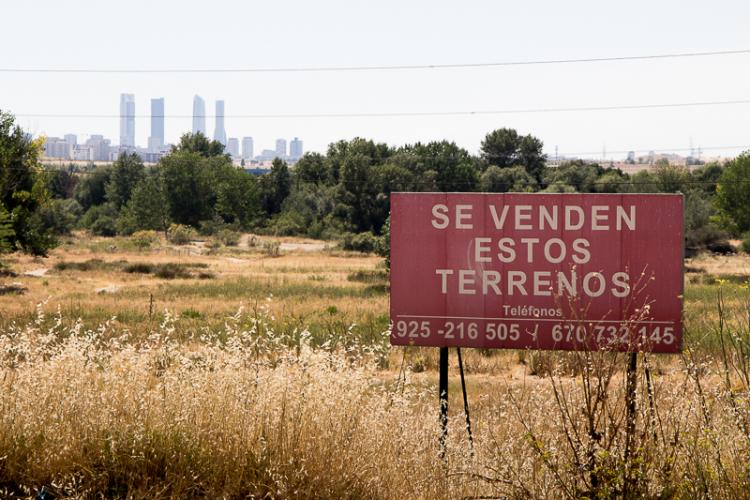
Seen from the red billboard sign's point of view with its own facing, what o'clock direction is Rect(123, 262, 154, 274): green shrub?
The green shrub is roughly at 5 o'clock from the red billboard sign.

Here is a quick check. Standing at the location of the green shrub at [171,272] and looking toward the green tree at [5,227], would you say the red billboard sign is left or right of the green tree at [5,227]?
left

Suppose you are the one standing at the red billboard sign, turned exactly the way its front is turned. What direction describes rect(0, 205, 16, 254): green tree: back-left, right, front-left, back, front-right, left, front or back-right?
back-right

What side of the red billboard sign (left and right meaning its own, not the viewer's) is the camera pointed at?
front

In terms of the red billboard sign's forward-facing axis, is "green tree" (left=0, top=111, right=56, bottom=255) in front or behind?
behind

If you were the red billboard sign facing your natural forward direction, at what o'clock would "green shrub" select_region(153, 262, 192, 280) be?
The green shrub is roughly at 5 o'clock from the red billboard sign.
